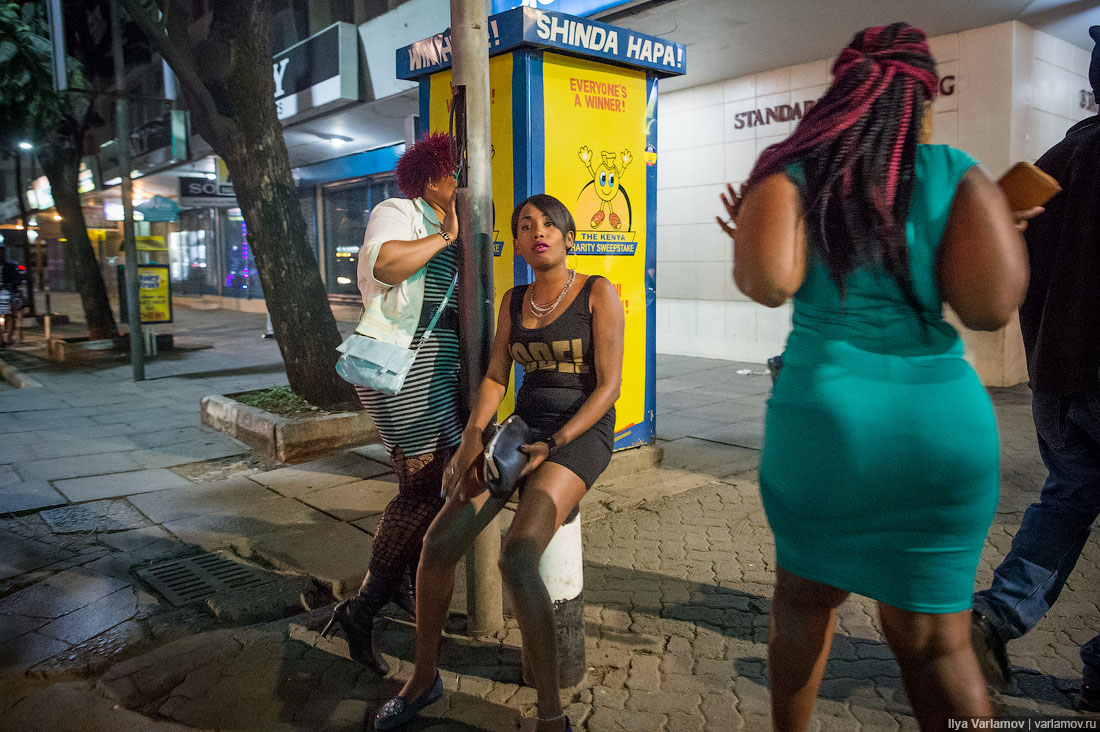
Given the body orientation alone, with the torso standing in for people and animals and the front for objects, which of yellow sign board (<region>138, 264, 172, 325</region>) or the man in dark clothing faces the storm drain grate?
the yellow sign board

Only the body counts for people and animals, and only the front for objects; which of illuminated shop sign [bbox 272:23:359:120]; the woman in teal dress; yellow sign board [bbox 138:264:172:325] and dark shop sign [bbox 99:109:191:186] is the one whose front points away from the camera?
the woman in teal dress

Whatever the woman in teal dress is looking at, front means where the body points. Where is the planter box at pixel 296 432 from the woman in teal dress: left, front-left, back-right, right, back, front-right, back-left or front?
front-left

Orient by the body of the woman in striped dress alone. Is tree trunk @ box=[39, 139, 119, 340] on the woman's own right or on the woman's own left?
on the woman's own left

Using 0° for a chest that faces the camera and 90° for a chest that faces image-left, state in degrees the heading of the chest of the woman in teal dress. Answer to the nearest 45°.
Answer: approximately 180°

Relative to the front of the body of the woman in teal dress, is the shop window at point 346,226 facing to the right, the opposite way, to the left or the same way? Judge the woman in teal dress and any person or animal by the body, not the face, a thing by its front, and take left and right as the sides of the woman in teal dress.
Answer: the opposite way

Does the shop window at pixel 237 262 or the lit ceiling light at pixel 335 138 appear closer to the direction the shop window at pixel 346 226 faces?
the lit ceiling light

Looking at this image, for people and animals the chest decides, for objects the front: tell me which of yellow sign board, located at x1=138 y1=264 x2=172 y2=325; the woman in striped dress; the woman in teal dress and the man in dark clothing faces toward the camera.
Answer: the yellow sign board

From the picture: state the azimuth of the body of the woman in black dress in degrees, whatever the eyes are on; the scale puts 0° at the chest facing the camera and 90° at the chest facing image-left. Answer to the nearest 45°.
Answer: approximately 45°

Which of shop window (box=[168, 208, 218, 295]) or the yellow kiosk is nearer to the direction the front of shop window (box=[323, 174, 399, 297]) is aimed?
the yellow kiosk

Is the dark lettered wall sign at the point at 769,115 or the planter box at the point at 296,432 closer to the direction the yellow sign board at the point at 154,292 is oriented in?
the planter box

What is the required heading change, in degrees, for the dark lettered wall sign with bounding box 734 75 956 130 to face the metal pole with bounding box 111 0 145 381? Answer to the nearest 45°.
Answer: approximately 45° to its right
